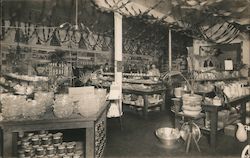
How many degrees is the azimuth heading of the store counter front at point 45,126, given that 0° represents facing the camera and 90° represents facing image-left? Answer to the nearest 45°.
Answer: approximately 0°

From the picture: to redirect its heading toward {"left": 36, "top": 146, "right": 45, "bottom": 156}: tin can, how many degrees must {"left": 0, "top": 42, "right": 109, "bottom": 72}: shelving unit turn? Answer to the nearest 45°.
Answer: approximately 45° to its right

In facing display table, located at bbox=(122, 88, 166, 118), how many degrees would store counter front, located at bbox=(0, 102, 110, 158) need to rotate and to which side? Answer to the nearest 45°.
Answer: approximately 135° to its left

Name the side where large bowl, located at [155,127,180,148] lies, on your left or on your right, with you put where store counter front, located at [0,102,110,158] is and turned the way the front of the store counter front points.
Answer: on your left

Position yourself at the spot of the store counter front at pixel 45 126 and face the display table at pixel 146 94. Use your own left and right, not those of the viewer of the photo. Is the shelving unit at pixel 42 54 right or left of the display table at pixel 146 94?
left

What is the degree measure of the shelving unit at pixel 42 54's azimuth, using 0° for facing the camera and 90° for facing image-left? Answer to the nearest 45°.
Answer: approximately 315°
